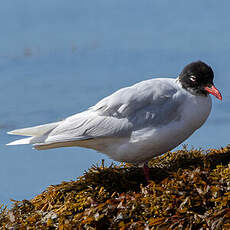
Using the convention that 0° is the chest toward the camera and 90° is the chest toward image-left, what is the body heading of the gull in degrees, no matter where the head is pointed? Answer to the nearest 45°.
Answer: approximately 270°
